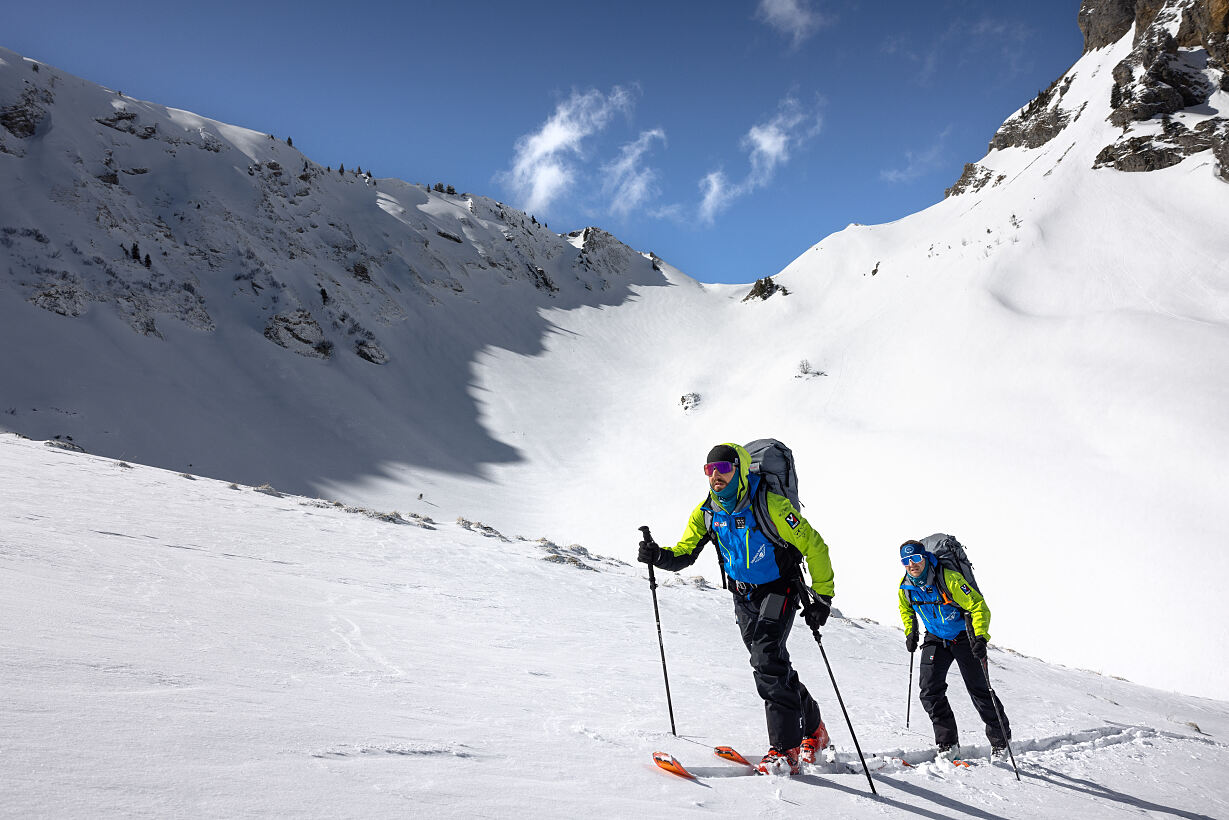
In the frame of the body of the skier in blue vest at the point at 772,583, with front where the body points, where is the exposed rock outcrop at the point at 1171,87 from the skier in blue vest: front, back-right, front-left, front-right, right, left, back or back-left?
back

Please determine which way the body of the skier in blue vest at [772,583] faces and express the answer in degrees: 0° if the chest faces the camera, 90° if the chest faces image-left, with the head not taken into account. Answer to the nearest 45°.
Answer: approximately 45°

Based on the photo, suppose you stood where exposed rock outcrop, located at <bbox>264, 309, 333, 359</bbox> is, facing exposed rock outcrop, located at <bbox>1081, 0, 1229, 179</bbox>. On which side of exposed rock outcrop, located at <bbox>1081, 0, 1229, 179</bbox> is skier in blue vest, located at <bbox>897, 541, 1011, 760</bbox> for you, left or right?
right

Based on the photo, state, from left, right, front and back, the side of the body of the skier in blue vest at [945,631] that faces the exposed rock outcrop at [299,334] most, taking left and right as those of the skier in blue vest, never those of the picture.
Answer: right

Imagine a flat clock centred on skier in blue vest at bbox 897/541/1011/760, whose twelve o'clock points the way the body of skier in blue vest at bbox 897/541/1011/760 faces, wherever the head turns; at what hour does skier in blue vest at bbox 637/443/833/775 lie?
skier in blue vest at bbox 637/443/833/775 is roughly at 11 o'clock from skier in blue vest at bbox 897/541/1011/760.

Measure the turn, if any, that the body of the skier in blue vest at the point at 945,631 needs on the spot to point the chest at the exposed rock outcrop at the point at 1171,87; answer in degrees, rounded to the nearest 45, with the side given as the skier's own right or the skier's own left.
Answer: approximately 180°
